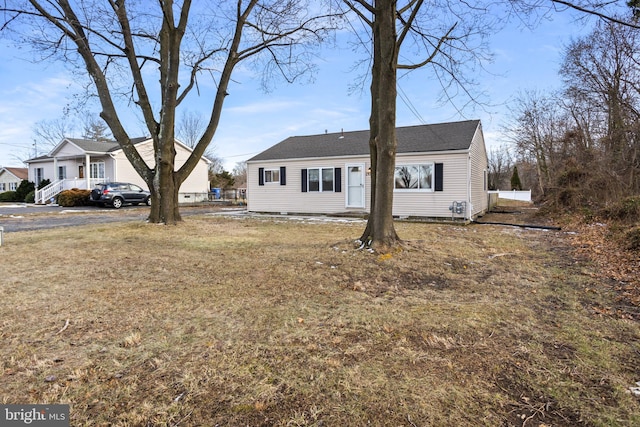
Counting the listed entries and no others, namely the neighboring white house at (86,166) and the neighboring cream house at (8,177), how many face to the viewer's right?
0

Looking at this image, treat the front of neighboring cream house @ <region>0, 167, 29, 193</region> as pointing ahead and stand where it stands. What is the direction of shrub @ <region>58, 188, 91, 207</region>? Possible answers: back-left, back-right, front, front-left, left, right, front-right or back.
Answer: front-left

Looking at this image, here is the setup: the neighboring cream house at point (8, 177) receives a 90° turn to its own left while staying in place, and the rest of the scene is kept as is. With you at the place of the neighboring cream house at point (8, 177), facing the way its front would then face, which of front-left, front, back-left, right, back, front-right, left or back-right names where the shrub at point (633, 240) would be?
front-right

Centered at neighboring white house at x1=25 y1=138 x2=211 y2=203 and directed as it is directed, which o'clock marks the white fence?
The white fence is roughly at 8 o'clock from the neighboring white house.

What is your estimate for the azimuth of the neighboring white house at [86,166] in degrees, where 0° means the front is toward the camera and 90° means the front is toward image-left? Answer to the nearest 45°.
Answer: approximately 45°

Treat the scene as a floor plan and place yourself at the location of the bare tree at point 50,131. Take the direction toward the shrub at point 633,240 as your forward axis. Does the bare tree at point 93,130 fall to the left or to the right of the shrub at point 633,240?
left

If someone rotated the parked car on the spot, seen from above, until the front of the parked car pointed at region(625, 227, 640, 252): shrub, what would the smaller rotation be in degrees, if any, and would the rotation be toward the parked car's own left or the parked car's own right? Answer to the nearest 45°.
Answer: approximately 135° to the parked car's own right
